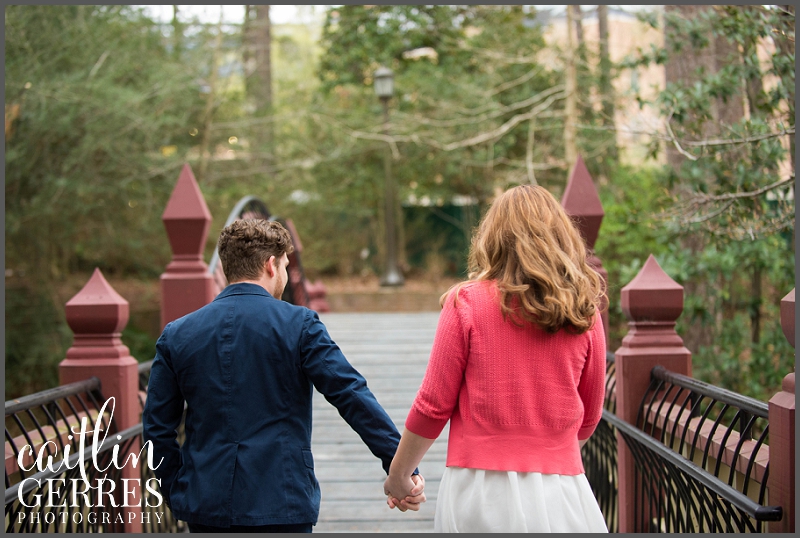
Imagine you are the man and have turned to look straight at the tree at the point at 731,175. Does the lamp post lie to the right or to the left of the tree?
left

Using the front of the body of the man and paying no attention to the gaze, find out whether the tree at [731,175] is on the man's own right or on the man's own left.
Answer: on the man's own right

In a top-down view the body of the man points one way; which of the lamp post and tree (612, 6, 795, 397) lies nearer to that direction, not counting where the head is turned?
the lamp post

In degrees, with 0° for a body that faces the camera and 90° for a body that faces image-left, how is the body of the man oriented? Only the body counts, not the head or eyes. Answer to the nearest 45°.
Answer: approximately 180°

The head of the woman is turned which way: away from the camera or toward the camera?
away from the camera

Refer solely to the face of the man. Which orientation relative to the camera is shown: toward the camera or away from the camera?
away from the camera

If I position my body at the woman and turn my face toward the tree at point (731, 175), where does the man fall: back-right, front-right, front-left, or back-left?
back-left

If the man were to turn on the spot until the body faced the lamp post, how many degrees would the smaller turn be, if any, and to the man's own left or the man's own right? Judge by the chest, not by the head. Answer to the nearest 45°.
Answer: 0° — they already face it

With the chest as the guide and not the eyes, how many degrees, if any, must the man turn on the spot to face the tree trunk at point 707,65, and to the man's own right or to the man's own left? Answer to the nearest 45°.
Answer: approximately 45° to the man's own right

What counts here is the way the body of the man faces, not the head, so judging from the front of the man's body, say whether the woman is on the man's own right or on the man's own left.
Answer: on the man's own right
